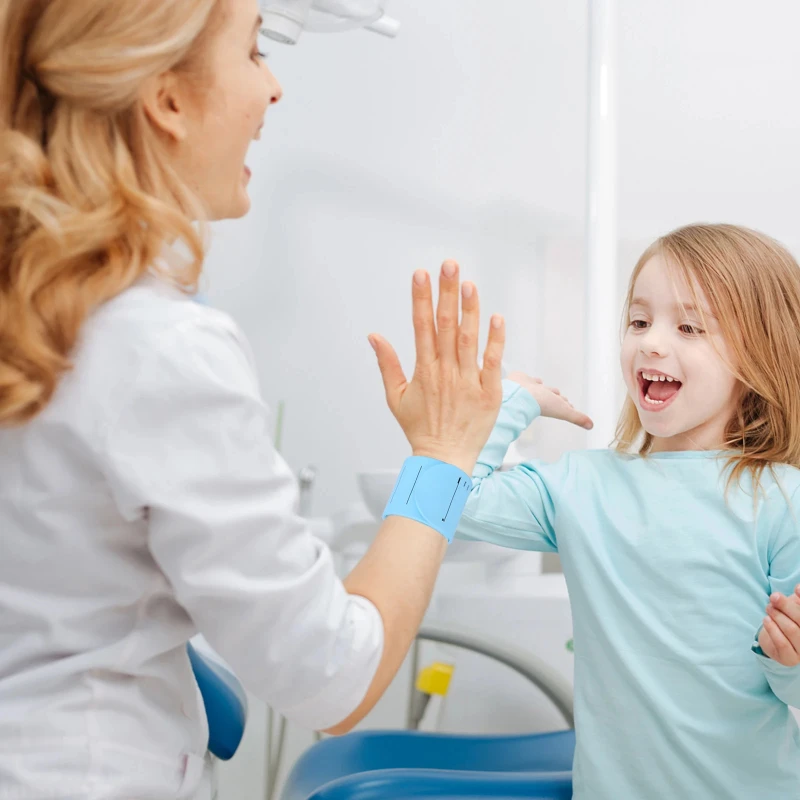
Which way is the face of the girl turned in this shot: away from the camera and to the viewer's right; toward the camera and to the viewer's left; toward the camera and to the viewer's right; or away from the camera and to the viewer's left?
toward the camera and to the viewer's left

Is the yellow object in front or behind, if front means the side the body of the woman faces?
in front

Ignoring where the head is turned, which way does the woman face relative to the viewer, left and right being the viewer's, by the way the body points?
facing away from the viewer and to the right of the viewer

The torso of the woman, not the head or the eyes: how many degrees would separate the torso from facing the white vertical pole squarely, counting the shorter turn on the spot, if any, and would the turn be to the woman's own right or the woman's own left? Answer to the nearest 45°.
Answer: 0° — they already face it

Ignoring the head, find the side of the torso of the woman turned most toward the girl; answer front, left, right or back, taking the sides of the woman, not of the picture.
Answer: front

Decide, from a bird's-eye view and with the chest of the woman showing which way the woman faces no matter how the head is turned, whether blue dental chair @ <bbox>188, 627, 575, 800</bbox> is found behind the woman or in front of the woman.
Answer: in front
